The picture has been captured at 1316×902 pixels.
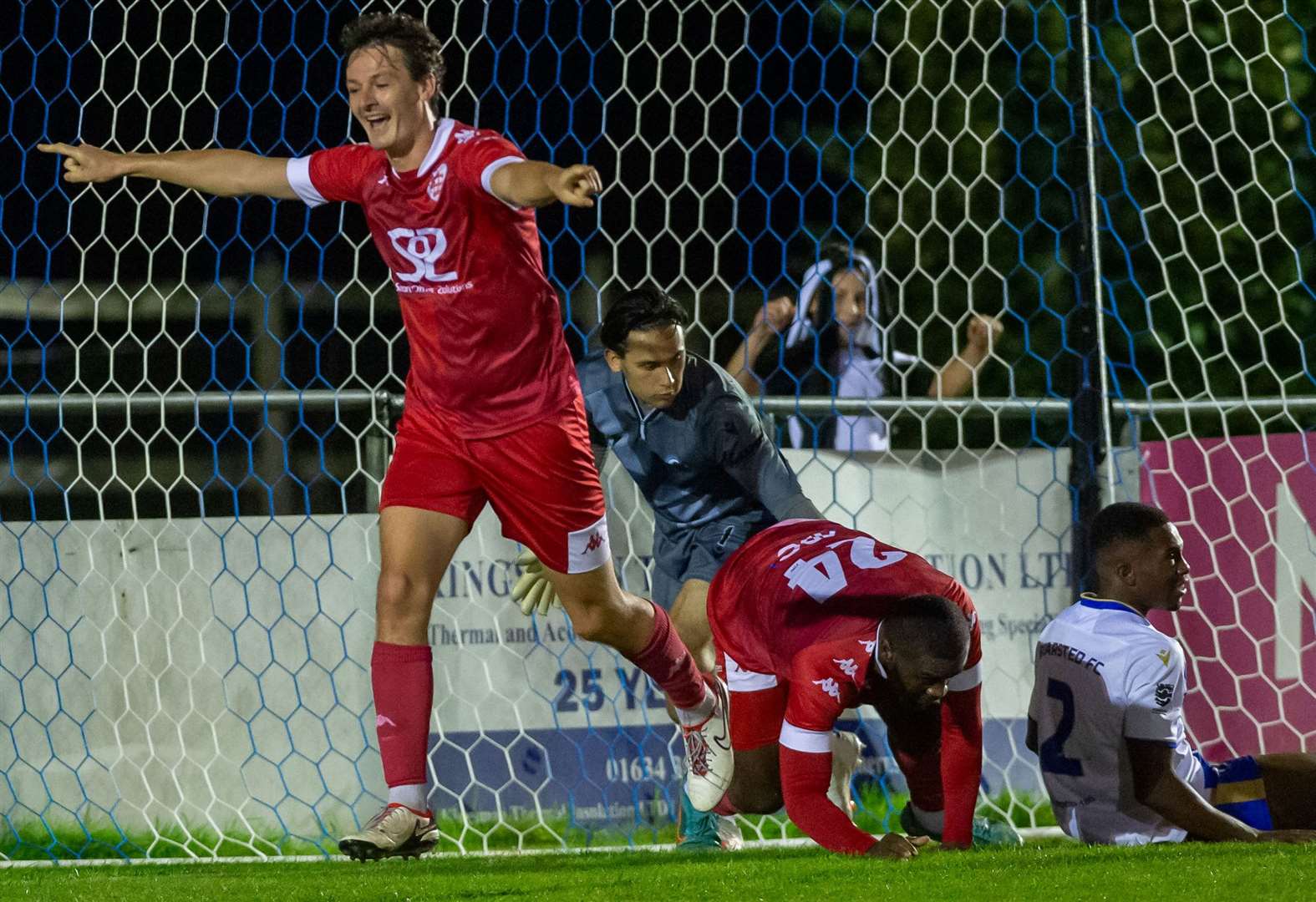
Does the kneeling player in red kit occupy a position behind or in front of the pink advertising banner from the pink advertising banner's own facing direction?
in front

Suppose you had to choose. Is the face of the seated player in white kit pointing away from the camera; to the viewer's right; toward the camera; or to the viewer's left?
to the viewer's right

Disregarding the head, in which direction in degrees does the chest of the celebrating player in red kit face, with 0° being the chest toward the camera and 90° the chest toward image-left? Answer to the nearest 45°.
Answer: approximately 45°

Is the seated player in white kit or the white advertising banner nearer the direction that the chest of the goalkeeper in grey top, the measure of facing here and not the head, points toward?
the seated player in white kit

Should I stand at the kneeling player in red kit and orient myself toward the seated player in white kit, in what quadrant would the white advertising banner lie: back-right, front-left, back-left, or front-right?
back-left

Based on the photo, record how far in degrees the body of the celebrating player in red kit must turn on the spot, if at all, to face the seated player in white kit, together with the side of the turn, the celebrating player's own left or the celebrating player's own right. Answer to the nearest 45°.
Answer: approximately 135° to the celebrating player's own left

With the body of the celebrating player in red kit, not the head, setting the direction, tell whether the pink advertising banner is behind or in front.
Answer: behind

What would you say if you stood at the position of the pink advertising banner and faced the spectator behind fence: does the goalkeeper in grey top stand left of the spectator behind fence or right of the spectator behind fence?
left

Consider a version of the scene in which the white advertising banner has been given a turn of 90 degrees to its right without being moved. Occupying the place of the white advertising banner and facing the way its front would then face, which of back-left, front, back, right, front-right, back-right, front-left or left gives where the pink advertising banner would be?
back
